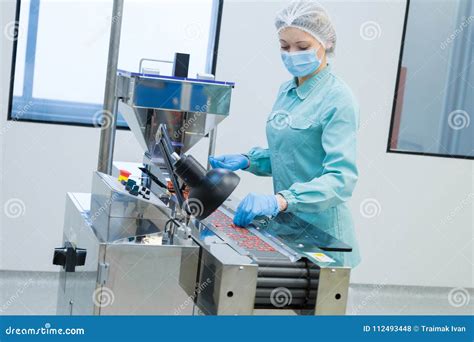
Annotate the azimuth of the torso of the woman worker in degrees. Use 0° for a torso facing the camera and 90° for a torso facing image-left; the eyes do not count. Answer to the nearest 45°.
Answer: approximately 45°

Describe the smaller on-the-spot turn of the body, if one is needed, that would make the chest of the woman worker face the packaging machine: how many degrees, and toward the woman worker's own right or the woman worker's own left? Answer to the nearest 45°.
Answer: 0° — they already face it
